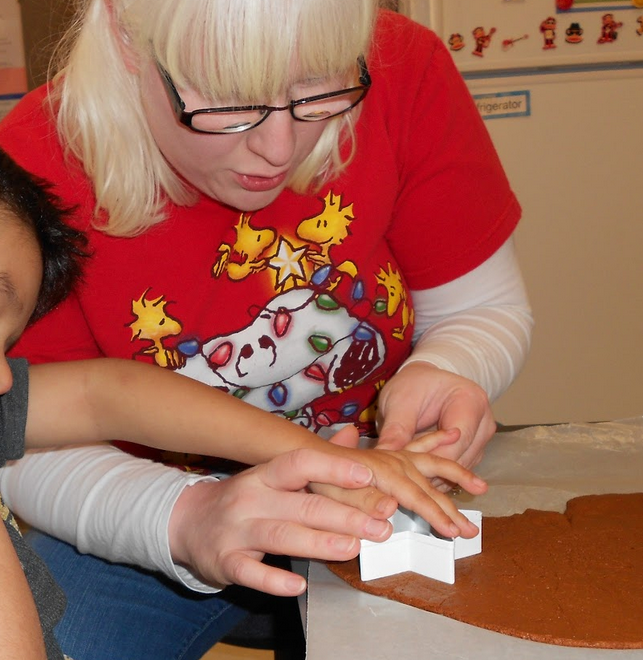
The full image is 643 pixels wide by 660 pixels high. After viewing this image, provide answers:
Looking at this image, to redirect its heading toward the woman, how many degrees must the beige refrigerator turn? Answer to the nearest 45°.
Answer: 0° — it already faces them

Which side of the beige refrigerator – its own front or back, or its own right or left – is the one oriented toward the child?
front

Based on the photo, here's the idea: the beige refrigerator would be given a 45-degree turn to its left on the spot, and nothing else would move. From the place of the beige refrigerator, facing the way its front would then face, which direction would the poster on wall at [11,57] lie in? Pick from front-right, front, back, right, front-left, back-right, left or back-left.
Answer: back-right

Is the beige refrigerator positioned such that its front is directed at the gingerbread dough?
yes

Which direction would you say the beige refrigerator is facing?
toward the camera
